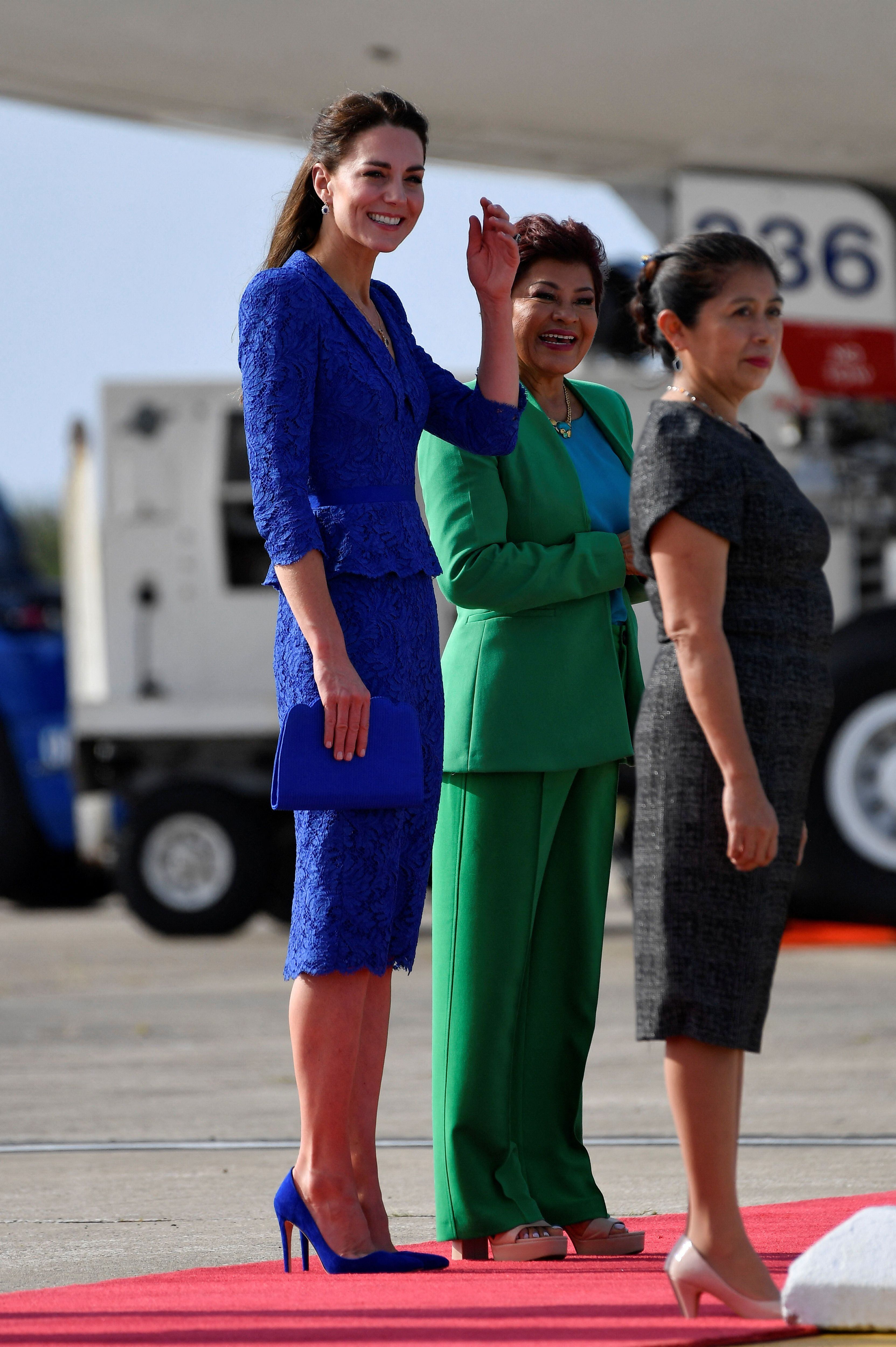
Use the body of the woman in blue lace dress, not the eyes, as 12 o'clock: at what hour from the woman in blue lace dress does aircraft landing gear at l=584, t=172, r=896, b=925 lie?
The aircraft landing gear is roughly at 8 o'clock from the woman in blue lace dress.

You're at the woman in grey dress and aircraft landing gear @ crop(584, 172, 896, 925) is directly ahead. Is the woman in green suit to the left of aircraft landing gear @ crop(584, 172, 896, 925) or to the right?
left

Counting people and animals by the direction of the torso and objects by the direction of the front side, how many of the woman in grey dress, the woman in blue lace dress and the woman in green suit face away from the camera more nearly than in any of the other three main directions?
0

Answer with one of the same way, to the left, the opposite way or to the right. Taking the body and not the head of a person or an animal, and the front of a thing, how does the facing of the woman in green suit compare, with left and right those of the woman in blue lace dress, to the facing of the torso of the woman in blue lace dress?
the same way

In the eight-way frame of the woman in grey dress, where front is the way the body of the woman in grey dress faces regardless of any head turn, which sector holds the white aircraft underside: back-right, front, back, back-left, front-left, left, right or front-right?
left

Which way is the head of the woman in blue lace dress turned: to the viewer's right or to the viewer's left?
to the viewer's right

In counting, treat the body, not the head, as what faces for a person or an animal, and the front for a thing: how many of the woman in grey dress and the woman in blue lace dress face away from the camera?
0

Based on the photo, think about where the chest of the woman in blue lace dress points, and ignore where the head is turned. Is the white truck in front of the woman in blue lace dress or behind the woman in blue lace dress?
behind

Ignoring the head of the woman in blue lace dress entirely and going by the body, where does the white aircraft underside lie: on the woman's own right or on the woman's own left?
on the woman's own left

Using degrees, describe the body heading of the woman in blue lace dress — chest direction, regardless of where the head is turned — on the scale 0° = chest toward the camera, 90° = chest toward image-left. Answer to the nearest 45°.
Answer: approximately 315°

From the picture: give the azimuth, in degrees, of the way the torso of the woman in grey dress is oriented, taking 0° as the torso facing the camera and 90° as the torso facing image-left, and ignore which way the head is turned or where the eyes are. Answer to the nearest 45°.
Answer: approximately 270°

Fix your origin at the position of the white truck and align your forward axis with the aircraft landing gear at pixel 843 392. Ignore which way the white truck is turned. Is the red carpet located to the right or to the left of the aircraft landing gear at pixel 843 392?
right

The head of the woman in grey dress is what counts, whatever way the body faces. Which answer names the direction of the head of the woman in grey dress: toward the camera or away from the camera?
toward the camera

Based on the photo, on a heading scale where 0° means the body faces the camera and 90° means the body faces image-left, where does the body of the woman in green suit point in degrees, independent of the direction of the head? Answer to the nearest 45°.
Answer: approximately 315°
